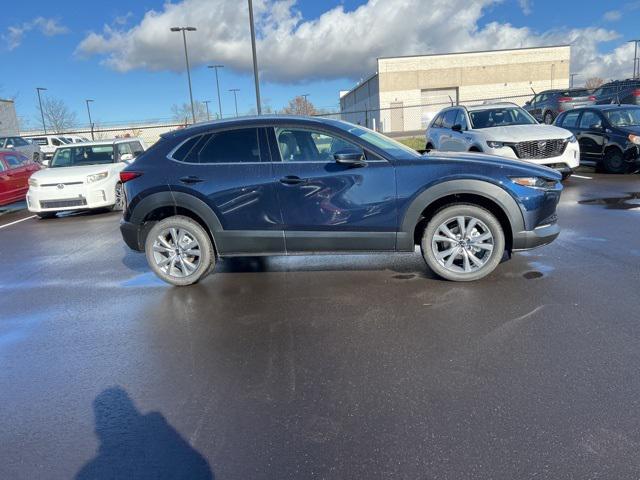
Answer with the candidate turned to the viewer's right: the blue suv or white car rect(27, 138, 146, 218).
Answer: the blue suv

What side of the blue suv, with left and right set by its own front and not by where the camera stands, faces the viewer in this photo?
right

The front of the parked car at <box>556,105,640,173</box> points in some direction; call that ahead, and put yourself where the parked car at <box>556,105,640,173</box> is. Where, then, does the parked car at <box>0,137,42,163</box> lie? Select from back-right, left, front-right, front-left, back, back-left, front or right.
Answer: back-right

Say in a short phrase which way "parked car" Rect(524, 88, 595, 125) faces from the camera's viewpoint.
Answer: facing away from the viewer and to the left of the viewer

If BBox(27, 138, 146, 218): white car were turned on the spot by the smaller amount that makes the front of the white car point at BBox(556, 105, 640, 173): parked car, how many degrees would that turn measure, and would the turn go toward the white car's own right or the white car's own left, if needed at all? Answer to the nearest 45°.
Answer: approximately 135° to the white car's own left

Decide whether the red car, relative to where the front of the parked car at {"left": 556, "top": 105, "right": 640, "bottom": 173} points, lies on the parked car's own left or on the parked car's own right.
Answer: on the parked car's own right

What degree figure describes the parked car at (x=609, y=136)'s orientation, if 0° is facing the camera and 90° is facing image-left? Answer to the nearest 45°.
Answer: approximately 315°

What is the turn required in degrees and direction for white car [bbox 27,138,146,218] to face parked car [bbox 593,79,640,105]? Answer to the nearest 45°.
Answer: approximately 135° to its left

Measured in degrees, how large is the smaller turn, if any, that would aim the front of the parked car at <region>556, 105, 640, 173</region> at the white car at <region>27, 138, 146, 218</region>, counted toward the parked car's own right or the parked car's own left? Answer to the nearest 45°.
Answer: approximately 90° to the parked car's own right

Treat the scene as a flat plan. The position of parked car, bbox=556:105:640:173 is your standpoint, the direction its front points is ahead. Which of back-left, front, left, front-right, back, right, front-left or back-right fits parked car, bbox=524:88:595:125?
back-left
